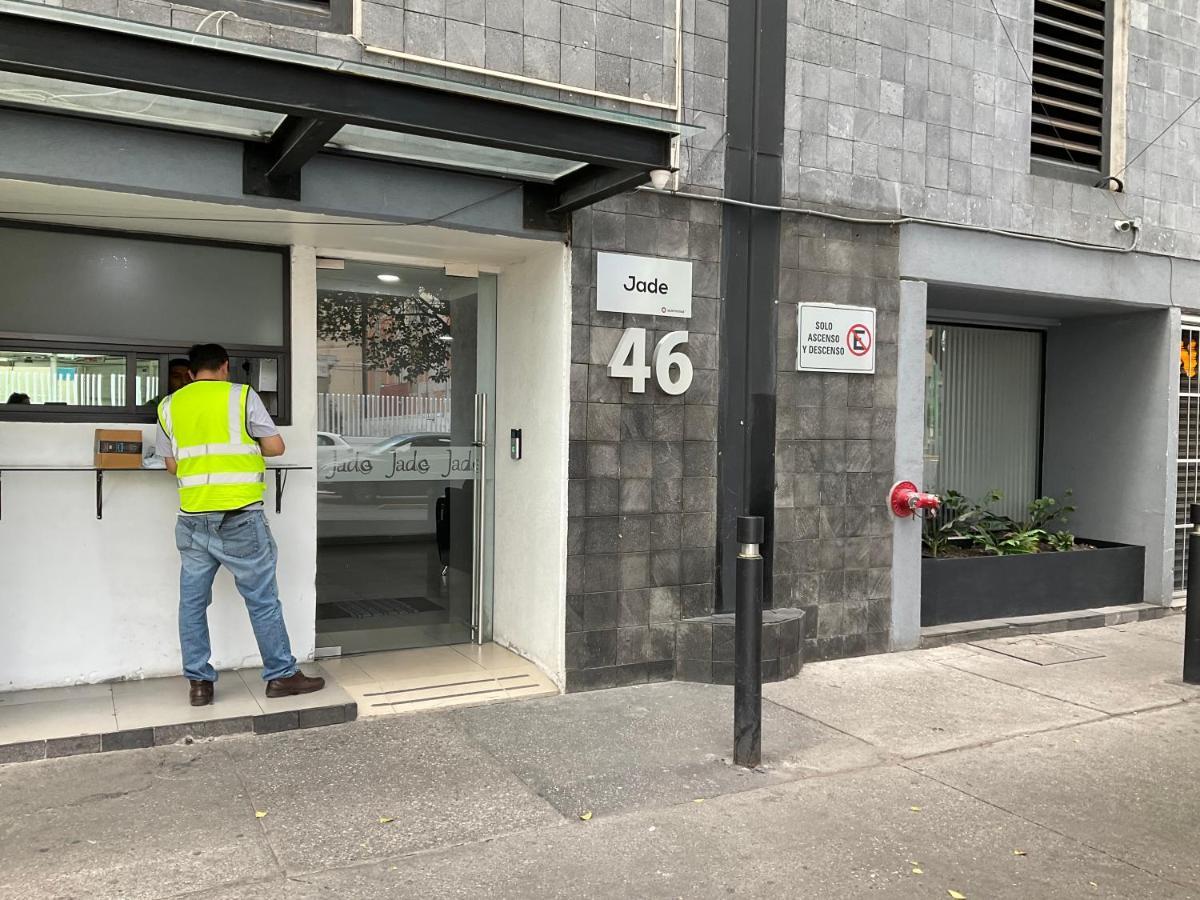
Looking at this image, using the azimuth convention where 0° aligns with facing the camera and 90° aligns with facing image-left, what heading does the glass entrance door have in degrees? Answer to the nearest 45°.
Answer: approximately 0°

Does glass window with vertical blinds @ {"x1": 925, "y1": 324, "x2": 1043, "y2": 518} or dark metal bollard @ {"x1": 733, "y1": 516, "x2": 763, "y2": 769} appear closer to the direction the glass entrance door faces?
the dark metal bollard

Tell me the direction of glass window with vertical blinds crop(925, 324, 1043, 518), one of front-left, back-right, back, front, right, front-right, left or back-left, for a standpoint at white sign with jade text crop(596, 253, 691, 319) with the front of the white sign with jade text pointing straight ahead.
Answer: left

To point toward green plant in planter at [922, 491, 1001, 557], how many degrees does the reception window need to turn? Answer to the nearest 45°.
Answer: approximately 90° to its left

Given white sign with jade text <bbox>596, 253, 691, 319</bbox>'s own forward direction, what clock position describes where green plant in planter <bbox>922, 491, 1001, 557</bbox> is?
The green plant in planter is roughly at 9 o'clock from the white sign with jade text.

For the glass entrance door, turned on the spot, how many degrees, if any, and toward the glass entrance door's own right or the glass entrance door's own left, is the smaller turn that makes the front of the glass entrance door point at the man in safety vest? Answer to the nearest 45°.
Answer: approximately 45° to the glass entrance door's own right

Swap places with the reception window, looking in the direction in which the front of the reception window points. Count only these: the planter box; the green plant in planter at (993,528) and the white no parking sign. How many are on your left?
3

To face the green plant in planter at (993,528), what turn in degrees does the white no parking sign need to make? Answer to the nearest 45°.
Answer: approximately 90° to its left

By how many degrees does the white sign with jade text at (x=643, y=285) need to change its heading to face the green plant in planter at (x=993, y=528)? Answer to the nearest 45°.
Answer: approximately 90° to its left

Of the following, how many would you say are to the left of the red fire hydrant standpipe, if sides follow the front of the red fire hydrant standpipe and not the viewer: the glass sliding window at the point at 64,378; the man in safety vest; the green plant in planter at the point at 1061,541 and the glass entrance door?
1

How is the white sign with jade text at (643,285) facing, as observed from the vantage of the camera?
facing the viewer and to the right of the viewer

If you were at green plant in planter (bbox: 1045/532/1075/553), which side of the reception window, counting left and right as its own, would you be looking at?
left

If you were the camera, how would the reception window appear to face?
facing the viewer

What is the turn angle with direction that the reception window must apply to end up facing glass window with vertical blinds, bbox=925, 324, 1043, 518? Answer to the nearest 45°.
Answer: approximately 90° to its left

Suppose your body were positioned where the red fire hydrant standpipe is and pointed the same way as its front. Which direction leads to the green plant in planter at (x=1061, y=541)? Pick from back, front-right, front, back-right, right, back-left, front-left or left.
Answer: left
